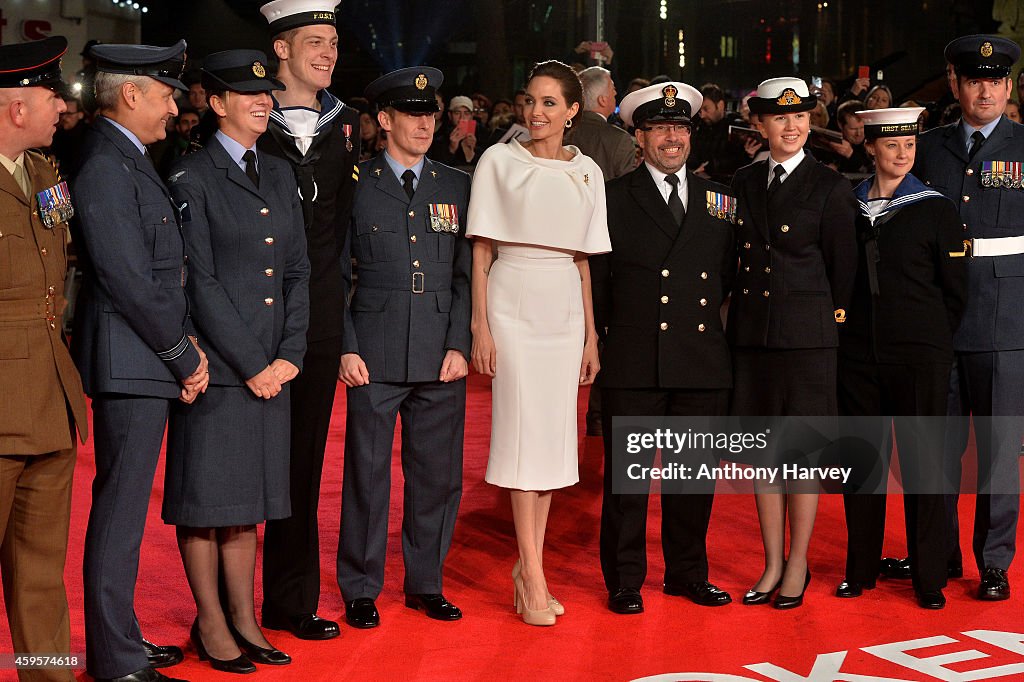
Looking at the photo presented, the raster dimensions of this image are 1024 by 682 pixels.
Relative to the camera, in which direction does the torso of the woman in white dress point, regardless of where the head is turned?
toward the camera

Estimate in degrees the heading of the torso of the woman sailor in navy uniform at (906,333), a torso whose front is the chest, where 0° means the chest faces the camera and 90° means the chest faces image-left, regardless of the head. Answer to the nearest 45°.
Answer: approximately 45°

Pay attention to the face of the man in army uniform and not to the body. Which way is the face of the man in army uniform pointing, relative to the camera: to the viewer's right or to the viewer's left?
to the viewer's right

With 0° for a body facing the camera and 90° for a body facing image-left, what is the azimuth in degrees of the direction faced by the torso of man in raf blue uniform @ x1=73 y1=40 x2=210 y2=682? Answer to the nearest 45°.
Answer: approximately 270°

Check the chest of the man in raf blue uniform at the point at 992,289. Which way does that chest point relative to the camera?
toward the camera

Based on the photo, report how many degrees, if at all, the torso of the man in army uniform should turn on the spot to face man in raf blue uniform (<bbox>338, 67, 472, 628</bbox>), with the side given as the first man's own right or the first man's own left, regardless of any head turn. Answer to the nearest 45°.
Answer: approximately 90° to the first man's own left

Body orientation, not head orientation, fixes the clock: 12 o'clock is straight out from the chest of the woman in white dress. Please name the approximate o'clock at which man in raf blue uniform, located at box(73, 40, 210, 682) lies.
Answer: The man in raf blue uniform is roughly at 2 o'clock from the woman in white dress.

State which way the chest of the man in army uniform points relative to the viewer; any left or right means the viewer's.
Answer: facing the viewer and to the right of the viewer

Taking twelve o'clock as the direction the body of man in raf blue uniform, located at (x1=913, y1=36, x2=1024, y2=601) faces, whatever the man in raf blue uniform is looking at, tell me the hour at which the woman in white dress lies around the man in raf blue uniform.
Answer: The woman in white dress is roughly at 2 o'clock from the man in raf blue uniform.

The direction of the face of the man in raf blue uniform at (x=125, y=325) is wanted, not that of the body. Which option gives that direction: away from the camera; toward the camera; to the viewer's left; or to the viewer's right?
to the viewer's right

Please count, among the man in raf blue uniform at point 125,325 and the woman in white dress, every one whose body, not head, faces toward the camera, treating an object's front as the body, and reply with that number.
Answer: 1

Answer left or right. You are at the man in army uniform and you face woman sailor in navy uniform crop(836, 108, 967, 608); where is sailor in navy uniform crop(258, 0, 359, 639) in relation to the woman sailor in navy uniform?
left

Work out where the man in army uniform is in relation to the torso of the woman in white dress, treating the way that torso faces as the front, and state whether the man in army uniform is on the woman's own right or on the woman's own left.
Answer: on the woman's own right

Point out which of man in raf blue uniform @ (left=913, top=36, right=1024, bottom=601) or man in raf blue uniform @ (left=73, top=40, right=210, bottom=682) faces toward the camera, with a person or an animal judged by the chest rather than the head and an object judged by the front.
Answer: man in raf blue uniform @ (left=913, top=36, right=1024, bottom=601)

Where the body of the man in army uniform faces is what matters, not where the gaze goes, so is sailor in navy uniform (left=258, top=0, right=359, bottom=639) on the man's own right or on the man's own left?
on the man's own left
